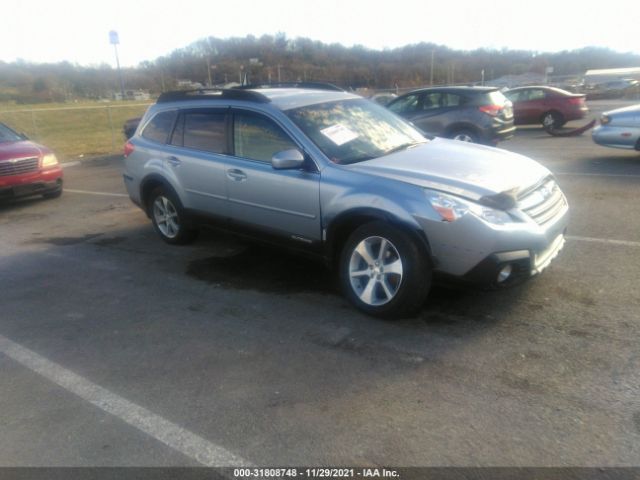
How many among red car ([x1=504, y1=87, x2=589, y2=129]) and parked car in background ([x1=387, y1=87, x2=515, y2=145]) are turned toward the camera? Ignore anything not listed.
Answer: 0

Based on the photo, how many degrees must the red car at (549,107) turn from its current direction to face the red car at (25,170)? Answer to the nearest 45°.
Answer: approximately 90° to its left

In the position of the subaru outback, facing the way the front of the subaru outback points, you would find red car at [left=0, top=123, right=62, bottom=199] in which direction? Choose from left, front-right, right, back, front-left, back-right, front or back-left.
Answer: back

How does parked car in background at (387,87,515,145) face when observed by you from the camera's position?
facing away from the viewer and to the left of the viewer

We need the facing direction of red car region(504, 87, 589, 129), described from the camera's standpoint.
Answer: facing away from the viewer and to the left of the viewer

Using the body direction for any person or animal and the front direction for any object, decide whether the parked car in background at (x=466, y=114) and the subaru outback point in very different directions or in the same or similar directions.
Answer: very different directions

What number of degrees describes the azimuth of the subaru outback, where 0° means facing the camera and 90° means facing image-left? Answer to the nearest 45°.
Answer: approximately 315°

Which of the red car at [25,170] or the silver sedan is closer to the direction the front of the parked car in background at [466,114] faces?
the red car

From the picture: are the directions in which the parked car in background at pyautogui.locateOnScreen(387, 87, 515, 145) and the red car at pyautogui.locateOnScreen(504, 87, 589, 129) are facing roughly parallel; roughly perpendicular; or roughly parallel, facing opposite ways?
roughly parallel

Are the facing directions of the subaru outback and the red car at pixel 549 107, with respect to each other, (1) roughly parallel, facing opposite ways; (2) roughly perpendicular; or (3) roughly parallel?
roughly parallel, facing opposite ways

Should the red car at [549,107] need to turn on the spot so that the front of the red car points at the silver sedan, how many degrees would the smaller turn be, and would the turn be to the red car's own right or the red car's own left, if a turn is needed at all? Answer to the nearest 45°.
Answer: approximately 135° to the red car's own left

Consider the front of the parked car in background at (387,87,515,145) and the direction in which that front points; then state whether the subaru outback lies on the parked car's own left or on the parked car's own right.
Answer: on the parked car's own left

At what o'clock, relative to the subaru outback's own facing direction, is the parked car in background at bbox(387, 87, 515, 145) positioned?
The parked car in background is roughly at 8 o'clock from the subaru outback.

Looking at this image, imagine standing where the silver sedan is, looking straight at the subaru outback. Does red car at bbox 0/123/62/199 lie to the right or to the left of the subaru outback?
right
